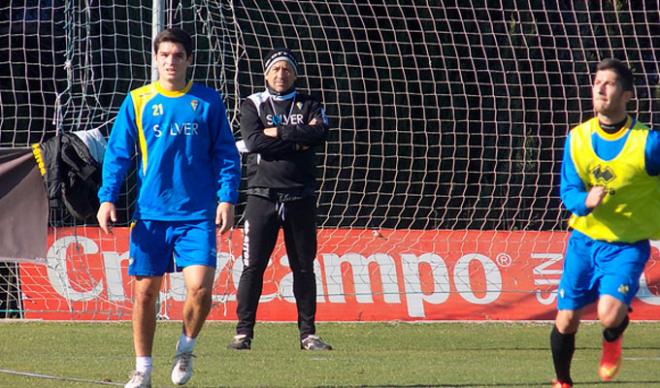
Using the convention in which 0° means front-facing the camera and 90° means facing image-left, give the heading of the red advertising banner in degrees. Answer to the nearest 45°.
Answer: approximately 0°

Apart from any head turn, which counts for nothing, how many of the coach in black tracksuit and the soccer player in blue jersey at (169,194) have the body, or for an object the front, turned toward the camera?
2

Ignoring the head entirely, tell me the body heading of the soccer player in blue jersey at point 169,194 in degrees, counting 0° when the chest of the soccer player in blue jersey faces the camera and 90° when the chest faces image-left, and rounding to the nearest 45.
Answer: approximately 0°

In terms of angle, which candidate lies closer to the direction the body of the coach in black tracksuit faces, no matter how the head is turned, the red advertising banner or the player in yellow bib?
the player in yellow bib

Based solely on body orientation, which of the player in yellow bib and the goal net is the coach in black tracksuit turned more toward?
the player in yellow bib
